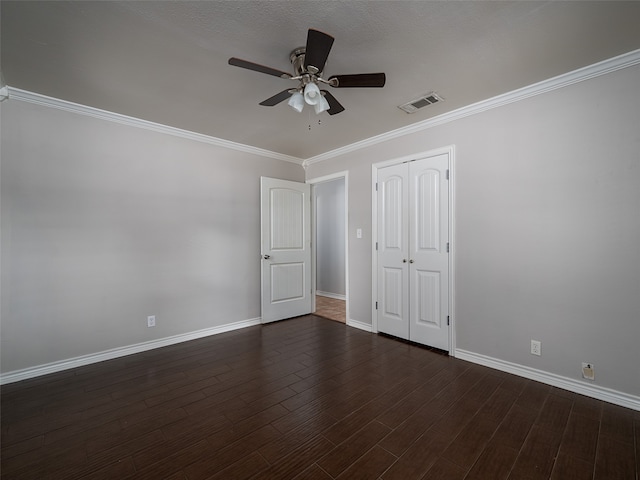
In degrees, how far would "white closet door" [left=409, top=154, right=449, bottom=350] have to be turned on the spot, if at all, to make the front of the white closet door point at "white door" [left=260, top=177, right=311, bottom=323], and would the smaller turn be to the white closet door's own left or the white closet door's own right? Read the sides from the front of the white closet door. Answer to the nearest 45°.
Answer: approximately 45° to the white closet door's own right

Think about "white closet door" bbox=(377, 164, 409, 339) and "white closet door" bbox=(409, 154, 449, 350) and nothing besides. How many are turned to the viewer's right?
0

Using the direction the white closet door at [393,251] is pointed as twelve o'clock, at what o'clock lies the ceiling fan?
The ceiling fan is roughly at 11 o'clock from the white closet door.

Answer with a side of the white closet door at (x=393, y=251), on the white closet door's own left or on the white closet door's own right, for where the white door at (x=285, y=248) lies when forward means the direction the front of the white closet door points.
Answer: on the white closet door's own right

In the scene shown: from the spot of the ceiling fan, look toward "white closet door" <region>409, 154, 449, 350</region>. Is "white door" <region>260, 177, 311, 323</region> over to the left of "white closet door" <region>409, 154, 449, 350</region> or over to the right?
left

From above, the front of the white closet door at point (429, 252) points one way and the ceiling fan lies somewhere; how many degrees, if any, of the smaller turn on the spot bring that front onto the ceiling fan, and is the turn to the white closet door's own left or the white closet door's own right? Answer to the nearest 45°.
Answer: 0° — it already faces it

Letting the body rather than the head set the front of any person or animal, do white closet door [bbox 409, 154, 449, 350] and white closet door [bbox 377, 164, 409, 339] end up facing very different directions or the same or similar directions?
same or similar directions

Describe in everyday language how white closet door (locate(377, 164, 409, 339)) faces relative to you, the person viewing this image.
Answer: facing the viewer and to the left of the viewer

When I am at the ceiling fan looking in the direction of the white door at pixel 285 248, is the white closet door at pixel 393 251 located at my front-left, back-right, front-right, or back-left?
front-right

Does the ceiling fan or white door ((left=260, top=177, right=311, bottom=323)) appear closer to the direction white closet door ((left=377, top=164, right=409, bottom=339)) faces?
the ceiling fan

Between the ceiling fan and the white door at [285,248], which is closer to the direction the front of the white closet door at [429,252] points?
the ceiling fan
